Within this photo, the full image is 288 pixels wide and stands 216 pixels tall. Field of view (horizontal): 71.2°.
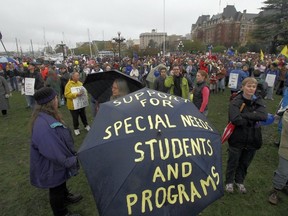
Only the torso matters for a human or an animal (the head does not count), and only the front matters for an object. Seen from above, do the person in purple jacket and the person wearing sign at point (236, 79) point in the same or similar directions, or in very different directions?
very different directions

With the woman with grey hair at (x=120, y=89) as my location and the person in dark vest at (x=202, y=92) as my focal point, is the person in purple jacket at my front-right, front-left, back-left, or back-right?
back-right

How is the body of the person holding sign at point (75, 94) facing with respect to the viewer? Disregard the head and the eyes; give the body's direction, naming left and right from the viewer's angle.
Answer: facing the viewer and to the right of the viewer

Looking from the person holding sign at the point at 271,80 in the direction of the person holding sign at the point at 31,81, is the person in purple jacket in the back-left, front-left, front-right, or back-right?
front-left

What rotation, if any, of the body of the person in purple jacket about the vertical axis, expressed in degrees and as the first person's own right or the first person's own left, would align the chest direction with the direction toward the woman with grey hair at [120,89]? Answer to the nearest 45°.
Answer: approximately 45° to the first person's own left

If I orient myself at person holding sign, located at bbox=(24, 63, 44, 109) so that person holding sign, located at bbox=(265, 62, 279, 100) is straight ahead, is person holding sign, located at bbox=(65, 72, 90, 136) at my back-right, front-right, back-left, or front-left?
front-right

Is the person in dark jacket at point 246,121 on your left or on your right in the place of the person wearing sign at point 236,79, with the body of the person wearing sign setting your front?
on your left

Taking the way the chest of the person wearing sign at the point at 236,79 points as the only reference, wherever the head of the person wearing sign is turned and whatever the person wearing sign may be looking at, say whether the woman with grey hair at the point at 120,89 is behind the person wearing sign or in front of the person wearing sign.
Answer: in front

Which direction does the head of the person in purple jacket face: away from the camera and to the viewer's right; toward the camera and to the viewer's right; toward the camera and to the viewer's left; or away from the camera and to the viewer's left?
away from the camera and to the viewer's right

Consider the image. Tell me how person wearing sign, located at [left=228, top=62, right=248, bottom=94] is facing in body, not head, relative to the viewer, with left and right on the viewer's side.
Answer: facing the viewer and to the left of the viewer

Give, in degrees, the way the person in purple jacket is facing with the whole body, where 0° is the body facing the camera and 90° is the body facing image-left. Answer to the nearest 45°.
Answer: approximately 270°
